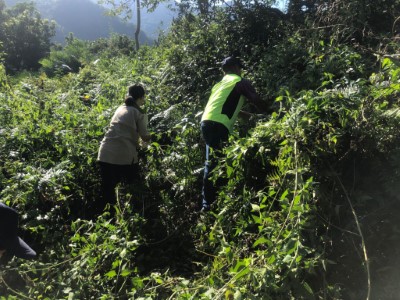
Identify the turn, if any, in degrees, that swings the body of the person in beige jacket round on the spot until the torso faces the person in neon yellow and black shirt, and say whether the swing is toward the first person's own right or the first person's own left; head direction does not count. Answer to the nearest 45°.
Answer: approximately 90° to the first person's own right

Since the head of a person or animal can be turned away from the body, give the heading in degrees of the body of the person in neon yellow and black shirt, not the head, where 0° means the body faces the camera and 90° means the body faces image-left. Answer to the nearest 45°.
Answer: approximately 225°

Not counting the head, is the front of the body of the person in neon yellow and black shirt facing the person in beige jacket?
no

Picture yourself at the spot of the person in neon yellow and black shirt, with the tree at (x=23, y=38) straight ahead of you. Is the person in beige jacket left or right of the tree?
left

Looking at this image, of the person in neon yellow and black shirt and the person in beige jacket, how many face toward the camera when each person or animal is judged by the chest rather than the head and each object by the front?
0

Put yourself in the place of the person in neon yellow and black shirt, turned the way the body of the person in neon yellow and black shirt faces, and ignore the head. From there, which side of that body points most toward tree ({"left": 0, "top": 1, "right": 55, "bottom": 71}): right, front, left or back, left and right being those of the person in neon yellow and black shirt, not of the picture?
left

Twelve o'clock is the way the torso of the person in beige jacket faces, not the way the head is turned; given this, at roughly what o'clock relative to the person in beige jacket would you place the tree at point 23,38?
The tree is roughly at 10 o'clock from the person in beige jacket.

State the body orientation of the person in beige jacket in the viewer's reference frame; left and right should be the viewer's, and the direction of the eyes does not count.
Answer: facing away from the viewer and to the right of the viewer

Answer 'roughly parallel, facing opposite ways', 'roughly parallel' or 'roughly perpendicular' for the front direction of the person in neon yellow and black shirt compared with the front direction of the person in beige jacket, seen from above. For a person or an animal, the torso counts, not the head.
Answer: roughly parallel

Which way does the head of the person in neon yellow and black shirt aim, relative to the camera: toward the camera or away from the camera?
away from the camera
